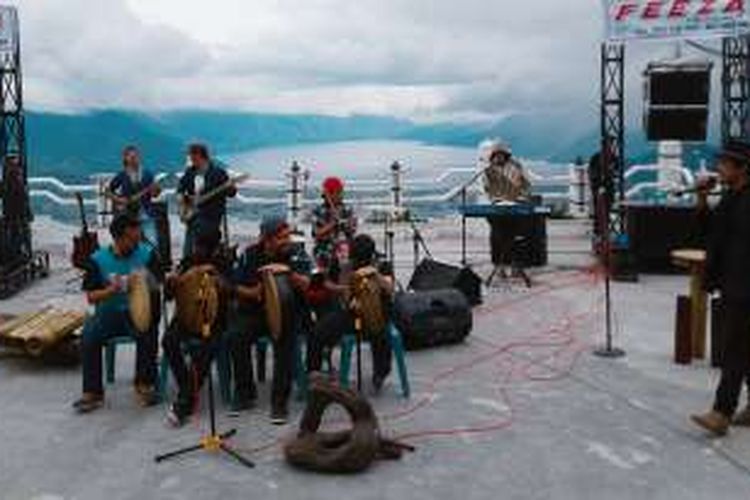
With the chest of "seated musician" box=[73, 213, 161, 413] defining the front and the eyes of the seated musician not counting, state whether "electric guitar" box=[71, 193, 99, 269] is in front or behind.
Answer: behind

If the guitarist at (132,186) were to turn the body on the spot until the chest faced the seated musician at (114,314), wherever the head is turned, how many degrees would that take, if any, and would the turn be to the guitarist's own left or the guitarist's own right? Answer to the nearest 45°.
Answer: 0° — they already face them

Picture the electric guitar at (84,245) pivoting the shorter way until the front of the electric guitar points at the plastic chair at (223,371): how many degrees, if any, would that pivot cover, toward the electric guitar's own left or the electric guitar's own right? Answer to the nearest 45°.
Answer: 0° — it already faces it

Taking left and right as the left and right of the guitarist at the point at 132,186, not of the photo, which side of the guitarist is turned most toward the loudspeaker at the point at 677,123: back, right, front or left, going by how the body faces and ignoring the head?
left

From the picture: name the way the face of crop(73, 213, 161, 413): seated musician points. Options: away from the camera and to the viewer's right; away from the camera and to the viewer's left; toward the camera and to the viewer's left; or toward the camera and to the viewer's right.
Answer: toward the camera and to the viewer's right

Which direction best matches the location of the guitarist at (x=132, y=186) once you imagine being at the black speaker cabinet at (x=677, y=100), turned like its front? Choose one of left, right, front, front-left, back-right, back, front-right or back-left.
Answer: front-right

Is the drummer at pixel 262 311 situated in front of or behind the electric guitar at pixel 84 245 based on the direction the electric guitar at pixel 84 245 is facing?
in front

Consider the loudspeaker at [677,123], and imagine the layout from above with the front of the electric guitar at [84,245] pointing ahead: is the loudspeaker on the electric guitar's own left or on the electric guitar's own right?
on the electric guitar's own left

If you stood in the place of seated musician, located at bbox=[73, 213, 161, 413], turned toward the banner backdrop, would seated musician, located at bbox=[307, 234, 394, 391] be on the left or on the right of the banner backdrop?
right
